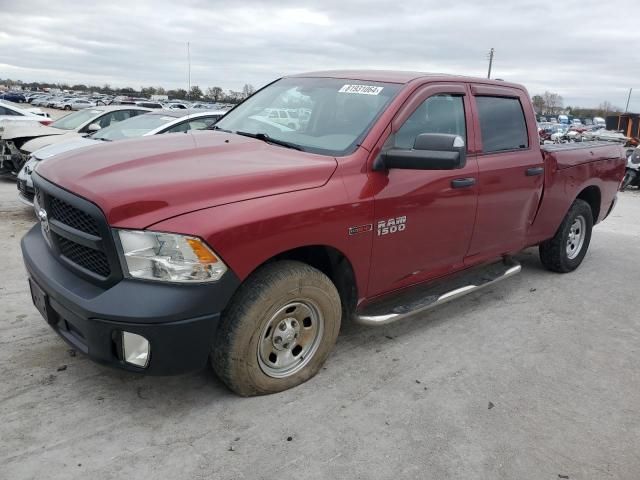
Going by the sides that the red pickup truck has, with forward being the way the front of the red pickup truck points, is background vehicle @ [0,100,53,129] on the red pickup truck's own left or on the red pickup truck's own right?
on the red pickup truck's own right

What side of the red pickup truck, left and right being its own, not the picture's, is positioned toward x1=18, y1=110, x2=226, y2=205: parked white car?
right

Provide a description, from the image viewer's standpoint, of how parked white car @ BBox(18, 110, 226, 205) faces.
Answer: facing the viewer and to the left of the viewer

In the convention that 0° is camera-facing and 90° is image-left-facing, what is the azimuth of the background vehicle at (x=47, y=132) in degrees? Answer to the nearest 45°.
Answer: approximately 45°

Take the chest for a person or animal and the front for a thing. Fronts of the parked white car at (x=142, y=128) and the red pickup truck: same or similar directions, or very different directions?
same or similar directions

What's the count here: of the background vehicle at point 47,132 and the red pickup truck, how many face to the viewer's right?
0

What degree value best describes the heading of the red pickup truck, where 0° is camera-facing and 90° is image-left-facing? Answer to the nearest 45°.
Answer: approximately 45°

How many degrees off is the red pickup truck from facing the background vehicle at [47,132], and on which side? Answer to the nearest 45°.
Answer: approximately 90° to its right

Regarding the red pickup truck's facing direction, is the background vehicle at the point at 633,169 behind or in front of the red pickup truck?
behind

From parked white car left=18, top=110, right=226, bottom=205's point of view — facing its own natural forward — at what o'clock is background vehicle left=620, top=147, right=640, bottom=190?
The background vehicle is roughly at 7 o'clock from the parked white car.
